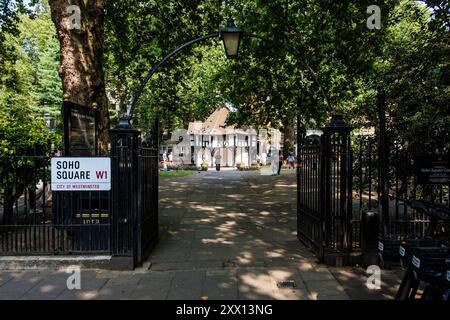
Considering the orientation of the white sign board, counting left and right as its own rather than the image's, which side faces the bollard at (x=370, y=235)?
left

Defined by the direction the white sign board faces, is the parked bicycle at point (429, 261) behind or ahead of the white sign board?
ahead

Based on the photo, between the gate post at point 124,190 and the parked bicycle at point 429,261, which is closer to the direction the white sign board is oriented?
the parked bicycle

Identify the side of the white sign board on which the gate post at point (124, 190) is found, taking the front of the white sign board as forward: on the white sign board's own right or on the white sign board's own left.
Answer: on the white sign board's own left

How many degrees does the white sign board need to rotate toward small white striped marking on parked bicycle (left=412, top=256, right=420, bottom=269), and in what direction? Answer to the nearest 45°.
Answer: approximately 45° to its left

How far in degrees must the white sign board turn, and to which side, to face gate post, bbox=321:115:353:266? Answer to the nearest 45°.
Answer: approximately 90° to its left

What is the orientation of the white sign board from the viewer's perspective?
toward the camera

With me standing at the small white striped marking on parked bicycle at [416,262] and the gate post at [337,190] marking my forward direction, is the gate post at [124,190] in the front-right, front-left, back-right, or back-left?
front-left
